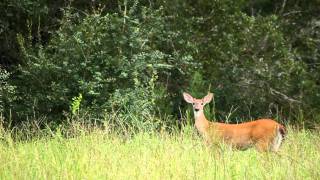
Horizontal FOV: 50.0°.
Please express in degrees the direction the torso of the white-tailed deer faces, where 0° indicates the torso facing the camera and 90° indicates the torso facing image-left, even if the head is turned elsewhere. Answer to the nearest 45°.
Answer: approximately 90°
